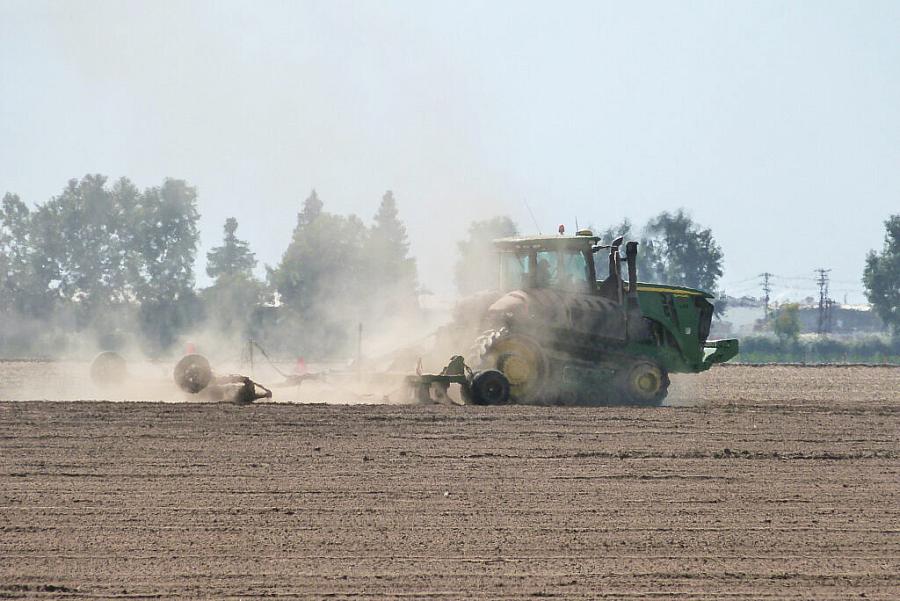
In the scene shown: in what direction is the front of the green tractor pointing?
to the viewer's right
